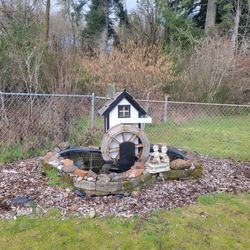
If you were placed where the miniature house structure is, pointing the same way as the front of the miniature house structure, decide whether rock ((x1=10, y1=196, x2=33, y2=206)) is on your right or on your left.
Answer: on your right

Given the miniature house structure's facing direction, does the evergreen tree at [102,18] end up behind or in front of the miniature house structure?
behind

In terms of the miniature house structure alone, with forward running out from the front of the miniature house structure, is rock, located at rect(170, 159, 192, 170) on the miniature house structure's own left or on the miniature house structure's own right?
on the miniature house structure's own left

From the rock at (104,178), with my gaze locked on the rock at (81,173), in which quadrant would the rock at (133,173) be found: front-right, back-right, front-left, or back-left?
back-right

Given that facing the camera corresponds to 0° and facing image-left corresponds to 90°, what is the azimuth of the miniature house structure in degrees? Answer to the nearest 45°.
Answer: approximately 0°

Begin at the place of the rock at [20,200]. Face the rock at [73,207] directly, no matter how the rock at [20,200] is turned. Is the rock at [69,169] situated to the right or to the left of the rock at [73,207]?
left
